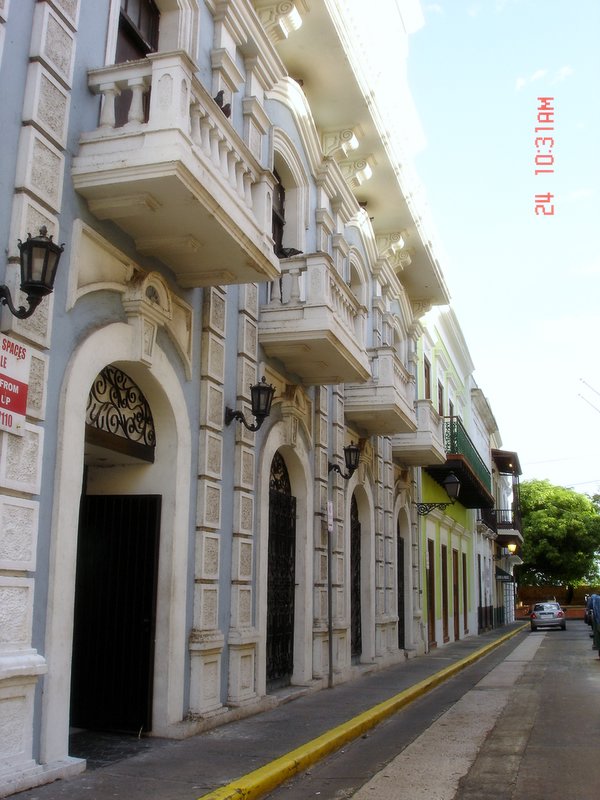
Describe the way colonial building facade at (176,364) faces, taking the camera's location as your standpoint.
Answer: facing the viewer and to the right of the viewer

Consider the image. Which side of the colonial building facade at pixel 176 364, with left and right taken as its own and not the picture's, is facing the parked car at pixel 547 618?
left
